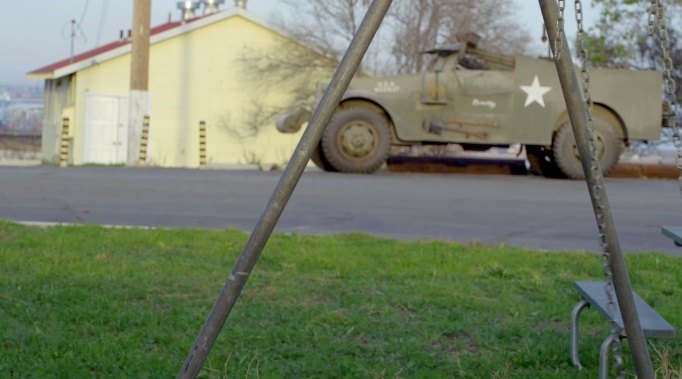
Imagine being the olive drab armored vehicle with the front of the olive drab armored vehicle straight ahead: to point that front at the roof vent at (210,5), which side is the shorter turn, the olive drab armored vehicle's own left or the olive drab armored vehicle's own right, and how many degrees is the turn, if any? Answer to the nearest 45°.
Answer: approximately 45° to the olive drab armored vehicle's own right

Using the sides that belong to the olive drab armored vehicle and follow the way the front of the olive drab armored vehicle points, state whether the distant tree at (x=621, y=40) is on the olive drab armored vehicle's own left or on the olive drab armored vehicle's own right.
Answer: on the olive drab armored vehicle's own right

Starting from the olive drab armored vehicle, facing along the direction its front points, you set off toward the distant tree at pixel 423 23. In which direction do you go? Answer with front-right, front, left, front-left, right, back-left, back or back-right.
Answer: right

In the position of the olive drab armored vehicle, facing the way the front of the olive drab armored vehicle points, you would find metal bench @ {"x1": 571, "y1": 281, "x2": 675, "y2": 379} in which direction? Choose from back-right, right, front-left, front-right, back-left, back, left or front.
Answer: left

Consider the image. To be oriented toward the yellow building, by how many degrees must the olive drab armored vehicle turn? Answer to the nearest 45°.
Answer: approximately 45° to its right

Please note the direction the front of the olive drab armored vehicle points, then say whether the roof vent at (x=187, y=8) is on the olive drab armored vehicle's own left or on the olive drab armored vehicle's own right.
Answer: on the olive drab armored vehicle's own right

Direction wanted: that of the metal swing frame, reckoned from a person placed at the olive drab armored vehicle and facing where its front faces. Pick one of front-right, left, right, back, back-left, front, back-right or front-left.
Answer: left

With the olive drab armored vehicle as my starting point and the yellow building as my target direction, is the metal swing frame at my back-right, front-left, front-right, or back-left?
back-left

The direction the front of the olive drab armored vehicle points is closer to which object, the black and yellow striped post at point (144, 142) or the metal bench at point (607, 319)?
the black and yellow striped post

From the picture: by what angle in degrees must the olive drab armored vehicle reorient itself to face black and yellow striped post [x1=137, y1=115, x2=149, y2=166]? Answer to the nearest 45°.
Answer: approximately 45° to its right

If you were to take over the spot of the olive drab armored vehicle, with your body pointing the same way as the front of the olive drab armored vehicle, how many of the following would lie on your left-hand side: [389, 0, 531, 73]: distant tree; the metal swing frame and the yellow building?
1

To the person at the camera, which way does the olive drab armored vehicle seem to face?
facing to the left of the viewer
